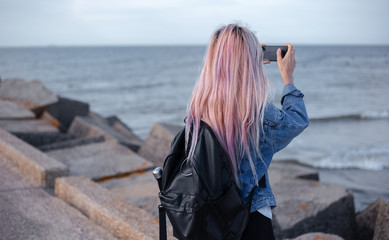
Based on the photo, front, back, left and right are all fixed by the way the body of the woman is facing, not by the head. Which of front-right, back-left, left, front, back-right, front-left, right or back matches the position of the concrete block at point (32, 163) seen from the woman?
left

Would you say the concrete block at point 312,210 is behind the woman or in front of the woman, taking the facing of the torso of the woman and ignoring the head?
in front

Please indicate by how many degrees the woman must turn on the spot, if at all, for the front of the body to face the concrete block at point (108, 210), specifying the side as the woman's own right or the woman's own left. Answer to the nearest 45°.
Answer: approximately 90° to the woman's own left

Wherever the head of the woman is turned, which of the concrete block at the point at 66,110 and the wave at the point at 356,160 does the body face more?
the wave

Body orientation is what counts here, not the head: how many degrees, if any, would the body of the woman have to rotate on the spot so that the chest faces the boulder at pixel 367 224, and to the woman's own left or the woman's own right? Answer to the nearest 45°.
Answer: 0° — they already face it

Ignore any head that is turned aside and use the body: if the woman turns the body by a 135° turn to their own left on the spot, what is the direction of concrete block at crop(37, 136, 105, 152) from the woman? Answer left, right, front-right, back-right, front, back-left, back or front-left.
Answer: front-right

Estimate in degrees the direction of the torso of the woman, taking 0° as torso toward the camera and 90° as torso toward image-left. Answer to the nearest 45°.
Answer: approximately 225°

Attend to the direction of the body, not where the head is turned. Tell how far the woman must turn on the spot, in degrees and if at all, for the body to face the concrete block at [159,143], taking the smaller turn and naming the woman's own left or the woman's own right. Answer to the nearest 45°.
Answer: approximately 45° to the woman's own left

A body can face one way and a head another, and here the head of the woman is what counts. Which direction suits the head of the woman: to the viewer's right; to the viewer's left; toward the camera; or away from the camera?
away from the camera

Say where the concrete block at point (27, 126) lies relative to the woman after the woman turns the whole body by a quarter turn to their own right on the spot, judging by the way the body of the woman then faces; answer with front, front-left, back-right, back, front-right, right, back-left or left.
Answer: back
